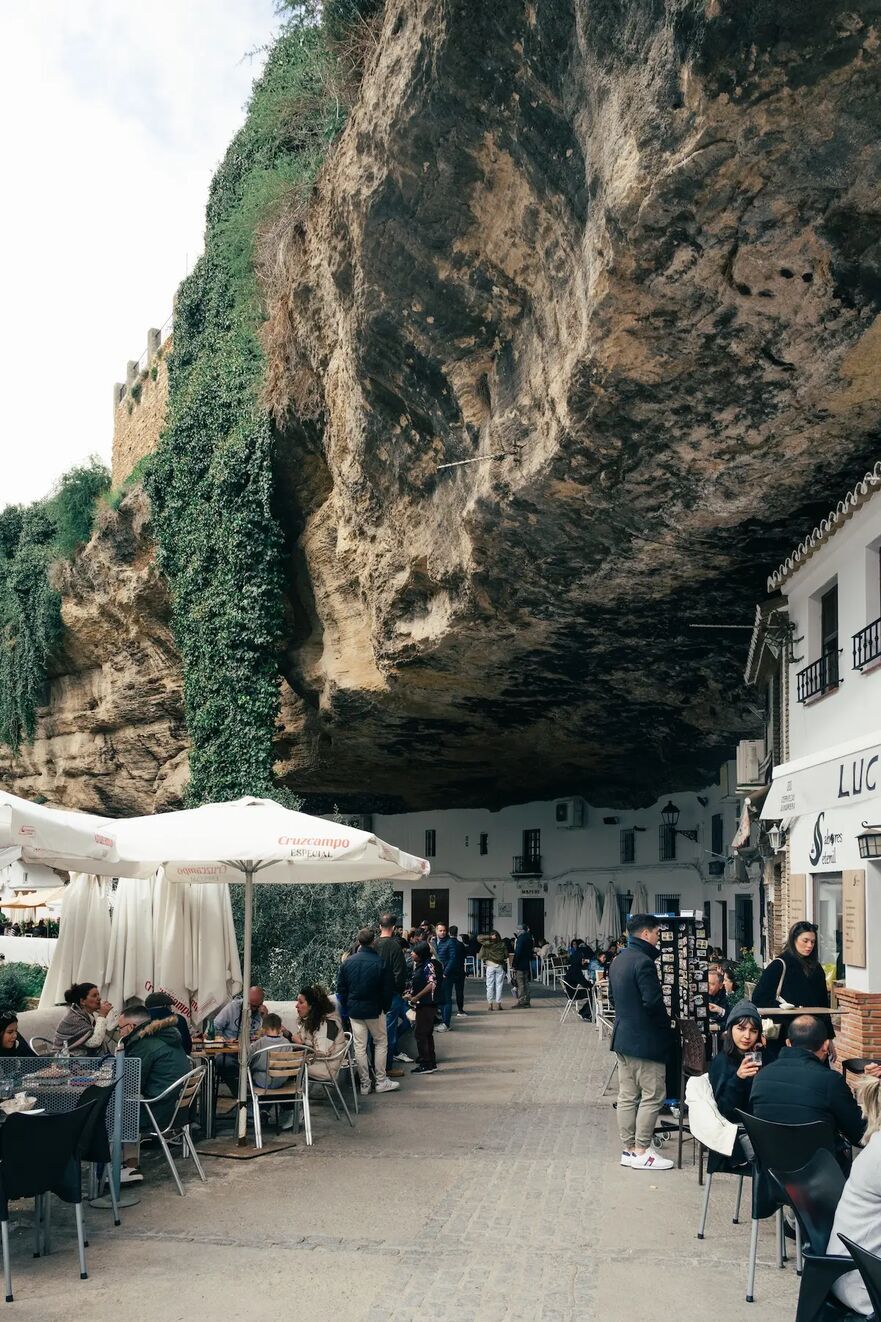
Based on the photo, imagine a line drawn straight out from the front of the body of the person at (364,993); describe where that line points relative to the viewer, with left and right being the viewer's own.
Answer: facing away from the viewer

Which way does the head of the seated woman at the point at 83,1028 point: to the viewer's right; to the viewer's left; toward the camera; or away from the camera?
to the viewer's right

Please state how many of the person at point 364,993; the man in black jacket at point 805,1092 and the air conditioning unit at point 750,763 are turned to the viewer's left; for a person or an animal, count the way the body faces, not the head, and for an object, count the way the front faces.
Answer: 1

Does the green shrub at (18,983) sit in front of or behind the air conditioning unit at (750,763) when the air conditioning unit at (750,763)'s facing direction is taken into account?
in front

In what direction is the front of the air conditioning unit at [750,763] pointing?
to the viewer's left

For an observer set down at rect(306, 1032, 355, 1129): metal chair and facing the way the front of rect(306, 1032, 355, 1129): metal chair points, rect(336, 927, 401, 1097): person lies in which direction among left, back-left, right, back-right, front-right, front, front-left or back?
right

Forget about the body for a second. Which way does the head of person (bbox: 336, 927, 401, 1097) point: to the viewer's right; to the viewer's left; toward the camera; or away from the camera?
away from the camera

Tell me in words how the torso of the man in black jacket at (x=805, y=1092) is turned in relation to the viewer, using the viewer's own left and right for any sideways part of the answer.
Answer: facing away from the viewer and to the right of the viewer

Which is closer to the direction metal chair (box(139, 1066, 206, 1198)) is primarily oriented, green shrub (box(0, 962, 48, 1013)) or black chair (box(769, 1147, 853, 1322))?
the green shrub

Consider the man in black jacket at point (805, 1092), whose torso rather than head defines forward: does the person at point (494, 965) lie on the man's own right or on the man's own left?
on the man's own left

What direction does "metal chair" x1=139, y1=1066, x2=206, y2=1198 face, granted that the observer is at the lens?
facing away from the viewer and to the left of the viewer

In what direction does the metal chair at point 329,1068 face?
to the viewer's left

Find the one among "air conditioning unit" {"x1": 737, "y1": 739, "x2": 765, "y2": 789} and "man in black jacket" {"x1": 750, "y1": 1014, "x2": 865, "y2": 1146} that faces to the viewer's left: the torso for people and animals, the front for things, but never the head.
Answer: the air conditioning unit
